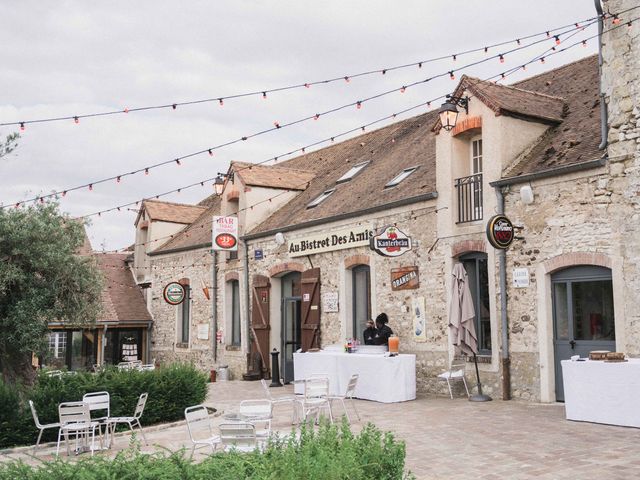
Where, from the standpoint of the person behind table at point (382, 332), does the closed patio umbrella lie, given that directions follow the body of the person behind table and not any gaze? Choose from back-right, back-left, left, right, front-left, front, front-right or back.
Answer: left

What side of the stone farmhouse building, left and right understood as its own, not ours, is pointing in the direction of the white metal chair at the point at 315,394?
front

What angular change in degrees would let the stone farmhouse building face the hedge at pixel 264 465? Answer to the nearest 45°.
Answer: approximately 45° to its left

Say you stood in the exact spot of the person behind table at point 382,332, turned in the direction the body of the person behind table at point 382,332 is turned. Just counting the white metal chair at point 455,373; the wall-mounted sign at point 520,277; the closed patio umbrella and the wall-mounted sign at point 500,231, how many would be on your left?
4

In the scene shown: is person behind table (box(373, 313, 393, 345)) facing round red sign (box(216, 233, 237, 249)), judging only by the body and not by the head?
no

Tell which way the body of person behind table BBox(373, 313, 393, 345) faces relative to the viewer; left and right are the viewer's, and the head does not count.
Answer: facing the viewer and to the left of the viewer

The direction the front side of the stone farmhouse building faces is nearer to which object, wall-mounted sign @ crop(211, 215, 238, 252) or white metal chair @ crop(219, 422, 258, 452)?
the white metal chair

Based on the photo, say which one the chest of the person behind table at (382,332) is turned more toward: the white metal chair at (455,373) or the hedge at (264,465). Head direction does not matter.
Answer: the hedge

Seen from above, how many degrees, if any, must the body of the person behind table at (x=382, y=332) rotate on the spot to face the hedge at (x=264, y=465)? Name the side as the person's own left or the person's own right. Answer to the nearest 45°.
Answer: approximately 45° to the person's own left

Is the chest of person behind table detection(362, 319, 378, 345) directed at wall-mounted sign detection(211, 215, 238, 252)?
no

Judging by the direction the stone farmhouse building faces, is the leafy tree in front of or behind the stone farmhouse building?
in front

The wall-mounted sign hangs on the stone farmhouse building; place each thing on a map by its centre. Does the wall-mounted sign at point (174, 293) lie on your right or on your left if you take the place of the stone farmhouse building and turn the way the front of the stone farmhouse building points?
on your right

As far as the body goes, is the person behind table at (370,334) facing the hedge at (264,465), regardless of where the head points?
yes

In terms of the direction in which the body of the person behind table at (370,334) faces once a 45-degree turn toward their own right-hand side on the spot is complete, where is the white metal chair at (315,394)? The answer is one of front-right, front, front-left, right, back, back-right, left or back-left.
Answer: front-left

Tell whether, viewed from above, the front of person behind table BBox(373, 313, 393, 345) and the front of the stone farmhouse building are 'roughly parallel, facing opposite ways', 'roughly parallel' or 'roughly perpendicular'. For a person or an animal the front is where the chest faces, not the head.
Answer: roughly parallel

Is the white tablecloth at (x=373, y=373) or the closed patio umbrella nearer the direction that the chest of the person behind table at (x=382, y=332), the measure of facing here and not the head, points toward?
the white tablecloth

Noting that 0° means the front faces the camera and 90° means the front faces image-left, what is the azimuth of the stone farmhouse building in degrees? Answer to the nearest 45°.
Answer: approximately 45°

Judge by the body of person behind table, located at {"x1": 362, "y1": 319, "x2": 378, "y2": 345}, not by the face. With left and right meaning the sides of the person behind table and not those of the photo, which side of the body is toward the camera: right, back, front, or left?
front
